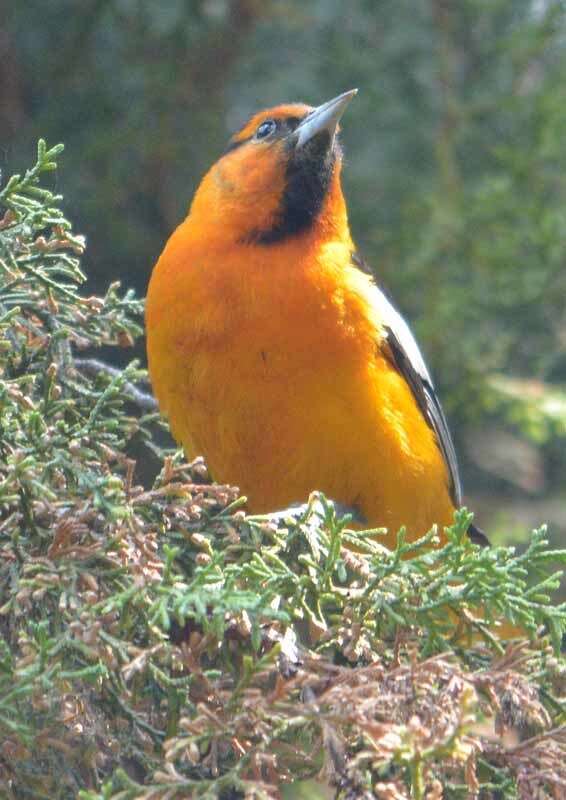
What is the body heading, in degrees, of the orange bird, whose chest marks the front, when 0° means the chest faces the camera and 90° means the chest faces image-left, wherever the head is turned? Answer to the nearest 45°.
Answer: approximately 45°
